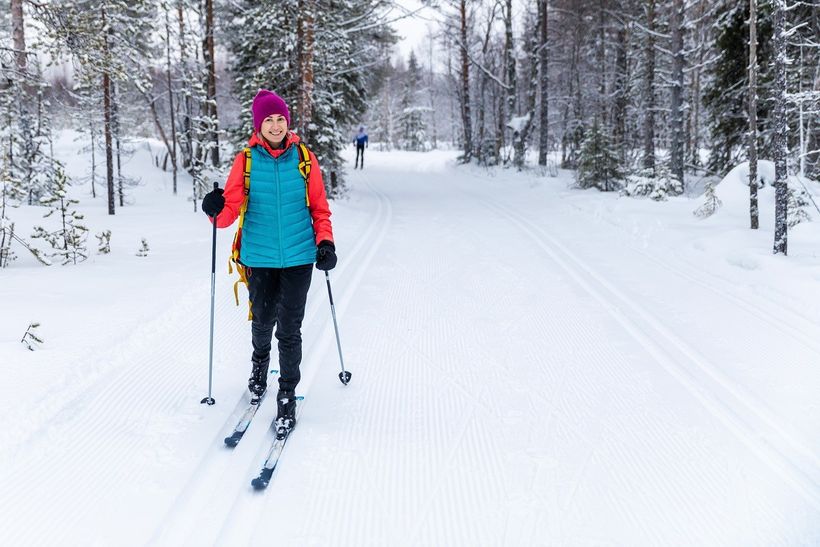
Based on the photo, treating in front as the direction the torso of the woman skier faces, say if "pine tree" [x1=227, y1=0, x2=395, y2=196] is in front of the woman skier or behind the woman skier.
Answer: behind

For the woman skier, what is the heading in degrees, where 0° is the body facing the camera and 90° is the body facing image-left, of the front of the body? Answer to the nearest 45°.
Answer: approximately 0°

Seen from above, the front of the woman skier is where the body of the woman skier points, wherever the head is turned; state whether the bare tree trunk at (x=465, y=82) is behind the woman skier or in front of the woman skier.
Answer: behind

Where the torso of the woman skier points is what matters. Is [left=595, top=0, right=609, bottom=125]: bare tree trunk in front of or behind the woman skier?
behind

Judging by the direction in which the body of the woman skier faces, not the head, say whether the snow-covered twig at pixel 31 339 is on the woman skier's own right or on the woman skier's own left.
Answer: on the woman skier's own right
